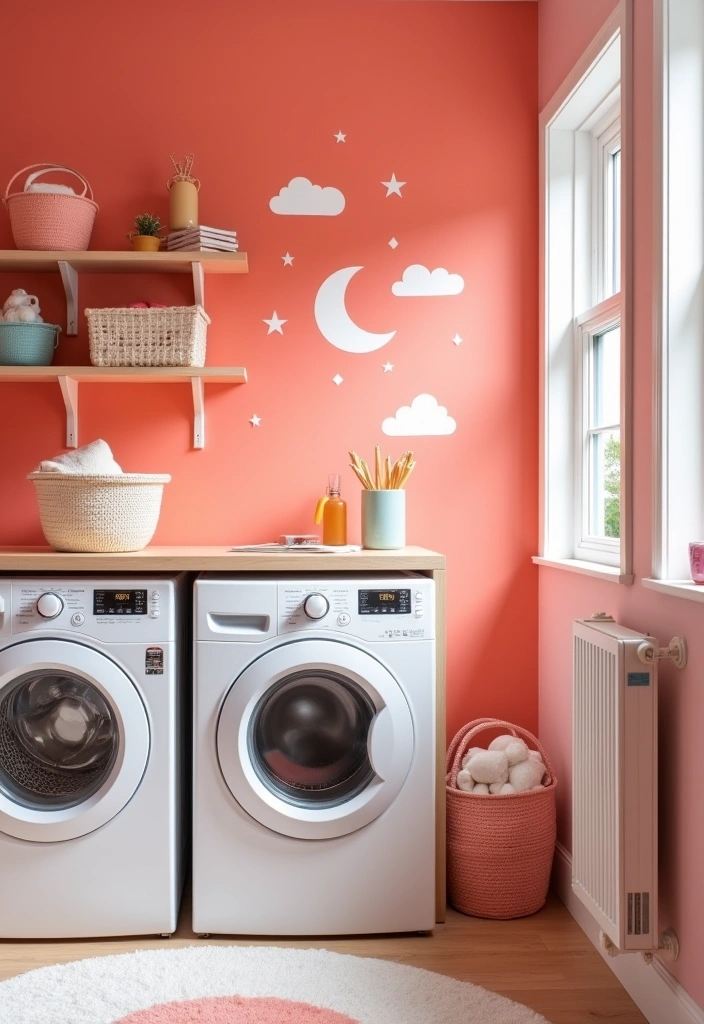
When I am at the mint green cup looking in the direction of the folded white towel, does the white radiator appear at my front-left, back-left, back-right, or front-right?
back-left

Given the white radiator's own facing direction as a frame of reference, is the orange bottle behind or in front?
in front

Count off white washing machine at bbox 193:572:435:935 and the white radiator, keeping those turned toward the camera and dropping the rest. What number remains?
1

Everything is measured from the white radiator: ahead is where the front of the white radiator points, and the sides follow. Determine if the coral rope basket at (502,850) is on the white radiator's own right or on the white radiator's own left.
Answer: on the white radiator's own right

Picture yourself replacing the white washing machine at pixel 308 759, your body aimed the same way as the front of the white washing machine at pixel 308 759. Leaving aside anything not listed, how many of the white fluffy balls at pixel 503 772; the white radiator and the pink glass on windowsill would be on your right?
0

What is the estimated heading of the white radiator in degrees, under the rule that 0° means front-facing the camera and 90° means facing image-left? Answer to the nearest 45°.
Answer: approximately 90°

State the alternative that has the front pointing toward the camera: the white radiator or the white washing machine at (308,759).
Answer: the white washing machine

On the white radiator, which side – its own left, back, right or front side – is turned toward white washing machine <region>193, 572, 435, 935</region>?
front

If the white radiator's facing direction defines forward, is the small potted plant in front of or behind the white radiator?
in front

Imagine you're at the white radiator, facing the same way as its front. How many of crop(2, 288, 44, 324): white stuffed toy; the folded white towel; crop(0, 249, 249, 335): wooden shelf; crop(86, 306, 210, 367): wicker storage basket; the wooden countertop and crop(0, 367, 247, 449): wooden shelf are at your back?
0

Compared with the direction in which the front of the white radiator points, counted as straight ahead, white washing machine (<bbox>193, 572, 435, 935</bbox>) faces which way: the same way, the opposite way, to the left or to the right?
to the left

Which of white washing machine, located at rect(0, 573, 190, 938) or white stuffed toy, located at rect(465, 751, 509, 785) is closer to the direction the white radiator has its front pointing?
the white washing machine

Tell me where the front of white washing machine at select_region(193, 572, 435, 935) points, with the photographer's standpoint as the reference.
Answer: facing the viewer

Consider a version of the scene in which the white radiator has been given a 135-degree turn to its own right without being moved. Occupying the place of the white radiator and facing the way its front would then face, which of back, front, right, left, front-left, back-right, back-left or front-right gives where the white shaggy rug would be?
back-left

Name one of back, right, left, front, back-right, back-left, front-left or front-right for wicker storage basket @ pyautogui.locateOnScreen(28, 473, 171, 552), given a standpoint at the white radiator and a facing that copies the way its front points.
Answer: front
